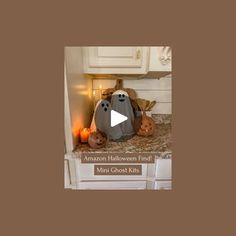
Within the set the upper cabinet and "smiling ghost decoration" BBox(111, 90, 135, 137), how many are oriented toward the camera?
2

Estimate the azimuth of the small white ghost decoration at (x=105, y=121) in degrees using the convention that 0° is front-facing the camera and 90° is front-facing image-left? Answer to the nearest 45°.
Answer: approximately 0°

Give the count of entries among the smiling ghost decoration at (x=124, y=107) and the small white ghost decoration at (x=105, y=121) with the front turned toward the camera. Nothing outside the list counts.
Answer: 2
